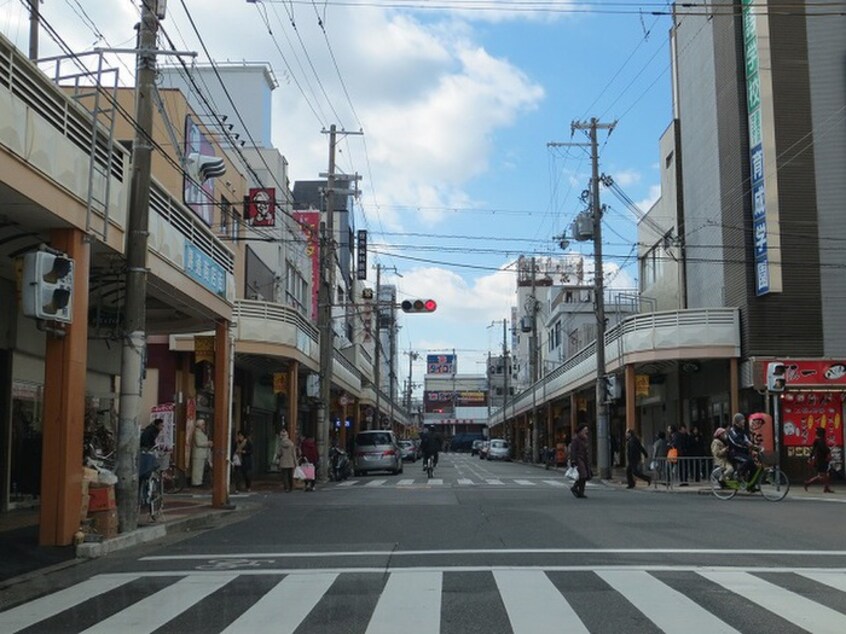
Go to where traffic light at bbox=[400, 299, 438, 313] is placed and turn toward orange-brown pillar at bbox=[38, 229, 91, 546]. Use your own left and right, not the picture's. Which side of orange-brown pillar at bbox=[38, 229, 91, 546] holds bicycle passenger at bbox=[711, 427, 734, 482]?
left

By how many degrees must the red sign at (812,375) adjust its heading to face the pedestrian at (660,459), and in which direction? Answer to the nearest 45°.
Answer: approximately 45° to its right

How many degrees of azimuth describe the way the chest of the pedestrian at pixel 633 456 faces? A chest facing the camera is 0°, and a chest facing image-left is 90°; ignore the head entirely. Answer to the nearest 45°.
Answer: approximately 90°

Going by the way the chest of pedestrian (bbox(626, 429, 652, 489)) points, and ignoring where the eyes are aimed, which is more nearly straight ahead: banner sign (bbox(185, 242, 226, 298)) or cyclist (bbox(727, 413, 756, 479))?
the banner sign

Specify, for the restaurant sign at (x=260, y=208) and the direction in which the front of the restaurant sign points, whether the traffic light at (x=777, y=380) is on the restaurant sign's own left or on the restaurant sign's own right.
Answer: on the restaurant sign's own left

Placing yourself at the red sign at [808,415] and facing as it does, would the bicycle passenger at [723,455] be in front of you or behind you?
in front

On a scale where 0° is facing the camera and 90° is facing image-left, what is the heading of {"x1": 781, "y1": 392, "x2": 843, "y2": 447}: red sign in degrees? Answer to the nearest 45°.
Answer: approximately 0°

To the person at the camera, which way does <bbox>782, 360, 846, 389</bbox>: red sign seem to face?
facing the viewer

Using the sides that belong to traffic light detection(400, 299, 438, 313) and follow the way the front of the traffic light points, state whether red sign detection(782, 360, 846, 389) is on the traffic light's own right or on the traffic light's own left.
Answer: on the traffic light's own left

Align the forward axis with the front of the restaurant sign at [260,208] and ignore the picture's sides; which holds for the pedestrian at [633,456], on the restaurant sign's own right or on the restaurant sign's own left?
on the restaurant sign's own left

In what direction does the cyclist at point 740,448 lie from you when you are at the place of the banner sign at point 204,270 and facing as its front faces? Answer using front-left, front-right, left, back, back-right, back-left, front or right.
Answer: front-left
